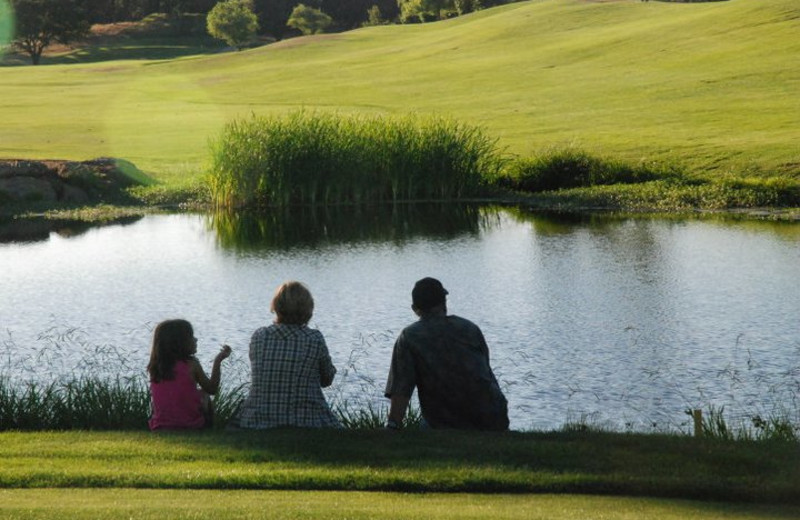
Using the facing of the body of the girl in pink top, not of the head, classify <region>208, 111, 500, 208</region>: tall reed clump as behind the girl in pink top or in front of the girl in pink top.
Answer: in front

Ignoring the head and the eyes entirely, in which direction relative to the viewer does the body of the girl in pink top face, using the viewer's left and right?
facing away from the viewer and to the right of the viewer

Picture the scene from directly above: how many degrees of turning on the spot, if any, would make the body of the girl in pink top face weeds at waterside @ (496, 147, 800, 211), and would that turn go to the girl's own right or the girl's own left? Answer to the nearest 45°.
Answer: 0° — they already face it

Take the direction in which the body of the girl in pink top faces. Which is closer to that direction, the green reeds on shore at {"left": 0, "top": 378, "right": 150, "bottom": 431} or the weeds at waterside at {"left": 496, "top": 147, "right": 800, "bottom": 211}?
the weeds at waterside

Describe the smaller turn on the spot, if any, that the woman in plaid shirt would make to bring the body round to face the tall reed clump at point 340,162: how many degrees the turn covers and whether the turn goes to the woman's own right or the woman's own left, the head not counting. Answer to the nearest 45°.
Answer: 0° — they already face it

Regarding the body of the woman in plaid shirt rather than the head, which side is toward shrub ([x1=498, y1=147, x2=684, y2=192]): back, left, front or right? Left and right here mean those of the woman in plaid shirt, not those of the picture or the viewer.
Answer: front

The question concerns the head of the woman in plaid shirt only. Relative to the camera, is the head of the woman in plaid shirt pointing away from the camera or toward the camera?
away from the camera

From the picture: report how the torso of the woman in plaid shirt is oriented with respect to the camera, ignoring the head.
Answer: away from the camera

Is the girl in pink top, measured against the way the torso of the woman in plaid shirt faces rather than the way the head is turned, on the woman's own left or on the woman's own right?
on the woman's own left
